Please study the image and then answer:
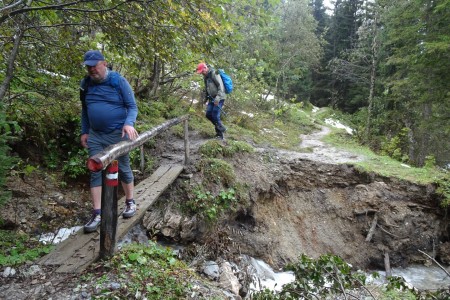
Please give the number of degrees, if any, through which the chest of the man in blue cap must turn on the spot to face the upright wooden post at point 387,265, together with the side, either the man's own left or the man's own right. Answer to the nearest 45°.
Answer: approximately 135° to the man's own left

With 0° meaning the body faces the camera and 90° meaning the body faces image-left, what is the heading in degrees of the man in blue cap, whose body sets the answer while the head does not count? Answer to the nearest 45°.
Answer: approximately 45°

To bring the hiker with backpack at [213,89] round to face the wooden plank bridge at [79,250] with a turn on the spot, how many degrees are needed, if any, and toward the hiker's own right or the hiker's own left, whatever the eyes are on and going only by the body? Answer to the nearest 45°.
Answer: approximately 45° to the hiker's own left

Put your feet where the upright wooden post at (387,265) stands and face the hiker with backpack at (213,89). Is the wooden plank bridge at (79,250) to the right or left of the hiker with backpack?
left

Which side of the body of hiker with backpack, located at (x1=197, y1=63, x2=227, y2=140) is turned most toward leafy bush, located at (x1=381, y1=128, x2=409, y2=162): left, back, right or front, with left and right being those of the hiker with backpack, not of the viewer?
back

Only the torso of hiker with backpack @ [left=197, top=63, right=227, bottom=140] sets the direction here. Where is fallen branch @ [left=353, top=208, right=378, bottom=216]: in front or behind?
behind

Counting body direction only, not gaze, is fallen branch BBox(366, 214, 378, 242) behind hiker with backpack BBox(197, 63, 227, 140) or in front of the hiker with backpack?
behind

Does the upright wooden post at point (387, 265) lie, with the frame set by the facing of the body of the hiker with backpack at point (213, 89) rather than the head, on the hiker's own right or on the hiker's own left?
on the hiker's own left

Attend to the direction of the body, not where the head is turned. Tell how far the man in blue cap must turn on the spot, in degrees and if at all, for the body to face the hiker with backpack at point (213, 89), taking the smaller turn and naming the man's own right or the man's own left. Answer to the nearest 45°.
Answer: approximately 180°

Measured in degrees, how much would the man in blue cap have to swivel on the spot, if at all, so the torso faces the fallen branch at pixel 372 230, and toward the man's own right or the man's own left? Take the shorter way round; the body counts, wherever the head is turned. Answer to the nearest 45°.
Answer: approximately 135° to the man's own left
